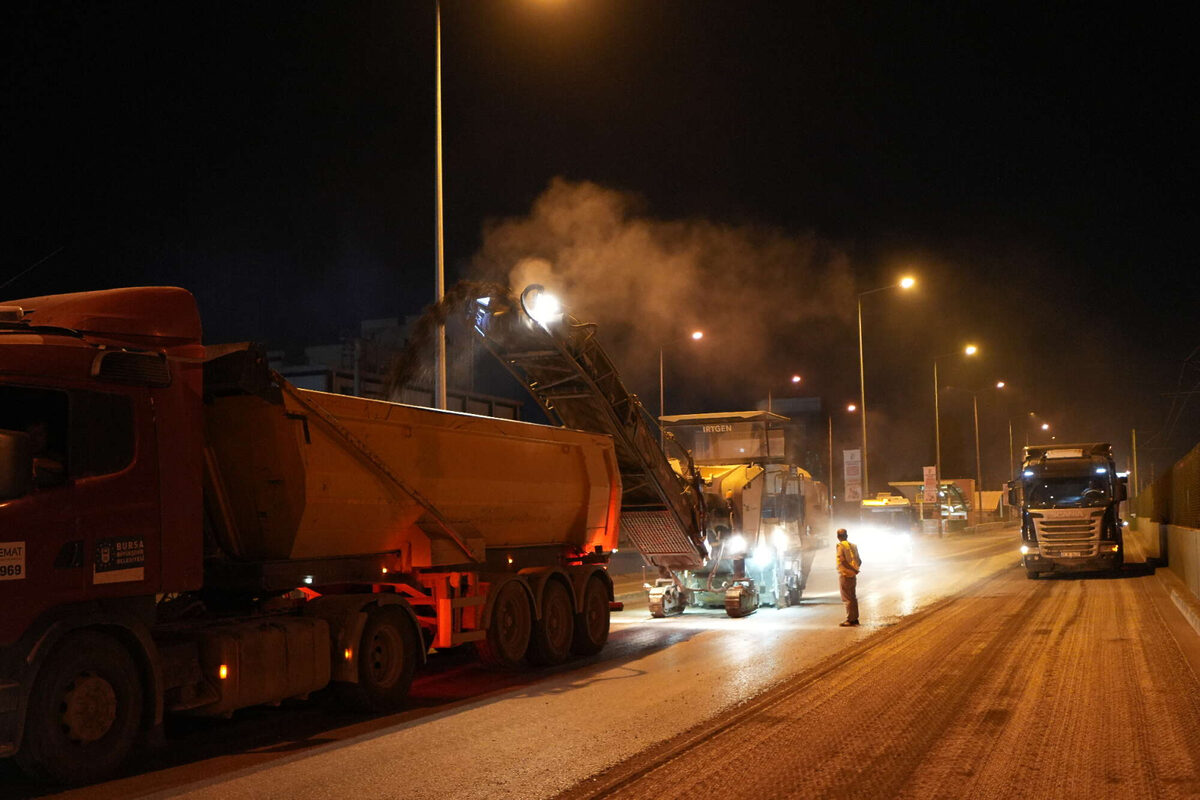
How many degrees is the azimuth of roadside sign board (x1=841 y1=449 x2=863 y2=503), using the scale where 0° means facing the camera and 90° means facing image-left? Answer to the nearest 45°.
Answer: approximately 0°

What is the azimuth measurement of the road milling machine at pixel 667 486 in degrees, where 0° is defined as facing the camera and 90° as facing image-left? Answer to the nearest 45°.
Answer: approximately 45°

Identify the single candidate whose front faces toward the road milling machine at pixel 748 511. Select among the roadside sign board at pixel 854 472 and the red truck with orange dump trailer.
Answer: the roadside sign board

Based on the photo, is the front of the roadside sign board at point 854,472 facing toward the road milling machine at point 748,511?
yes

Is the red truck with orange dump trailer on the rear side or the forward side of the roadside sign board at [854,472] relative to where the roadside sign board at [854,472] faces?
on the forward side

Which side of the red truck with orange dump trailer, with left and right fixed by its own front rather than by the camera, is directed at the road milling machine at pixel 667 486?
back

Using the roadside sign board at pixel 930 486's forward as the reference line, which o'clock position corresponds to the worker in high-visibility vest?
The worker in high-visibility vest is roughly at 12 o'clock from the roadside sign board.

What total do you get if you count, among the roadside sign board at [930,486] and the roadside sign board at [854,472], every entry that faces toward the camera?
2
